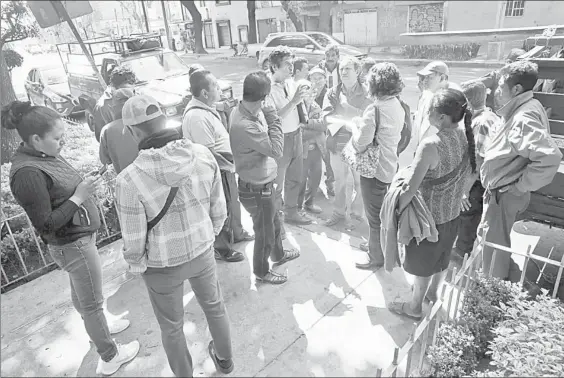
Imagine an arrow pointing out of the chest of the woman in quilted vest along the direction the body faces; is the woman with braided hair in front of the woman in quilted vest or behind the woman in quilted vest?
in front

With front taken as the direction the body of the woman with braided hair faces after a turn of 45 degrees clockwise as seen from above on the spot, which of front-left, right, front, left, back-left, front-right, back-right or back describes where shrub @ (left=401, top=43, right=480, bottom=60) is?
front

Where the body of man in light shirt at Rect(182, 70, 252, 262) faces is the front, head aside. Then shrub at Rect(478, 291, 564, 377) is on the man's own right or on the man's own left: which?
on the man's own right

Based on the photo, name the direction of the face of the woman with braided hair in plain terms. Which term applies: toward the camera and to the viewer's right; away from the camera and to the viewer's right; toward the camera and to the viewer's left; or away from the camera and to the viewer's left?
away from the camera and to the viewer's left

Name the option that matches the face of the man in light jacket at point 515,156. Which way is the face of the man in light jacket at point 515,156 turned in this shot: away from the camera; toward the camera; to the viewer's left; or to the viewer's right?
to the viewer's left

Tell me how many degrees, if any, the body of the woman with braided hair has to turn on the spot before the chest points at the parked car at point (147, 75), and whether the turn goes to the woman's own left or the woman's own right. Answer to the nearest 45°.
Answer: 0° — they already face it

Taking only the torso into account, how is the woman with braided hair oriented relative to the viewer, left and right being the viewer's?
facing away from the viewer and to the left of the viewer

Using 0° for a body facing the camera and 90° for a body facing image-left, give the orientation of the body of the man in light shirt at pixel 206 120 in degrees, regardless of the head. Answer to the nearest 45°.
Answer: approximately 270°

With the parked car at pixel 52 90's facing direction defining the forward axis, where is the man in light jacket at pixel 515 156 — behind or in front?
in front

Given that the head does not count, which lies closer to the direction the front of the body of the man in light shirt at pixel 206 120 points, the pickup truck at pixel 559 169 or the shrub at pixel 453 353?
the pickup truck

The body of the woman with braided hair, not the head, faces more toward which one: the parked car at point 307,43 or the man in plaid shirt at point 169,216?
the parked car

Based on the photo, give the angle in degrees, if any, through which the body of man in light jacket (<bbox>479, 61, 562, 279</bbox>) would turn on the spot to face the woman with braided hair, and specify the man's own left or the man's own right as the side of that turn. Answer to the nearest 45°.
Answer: approximately 45° to the man's own left

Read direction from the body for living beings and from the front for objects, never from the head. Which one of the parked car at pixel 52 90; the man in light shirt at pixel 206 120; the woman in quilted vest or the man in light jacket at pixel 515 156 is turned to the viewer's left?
the man in light jacket at pixel 515 156

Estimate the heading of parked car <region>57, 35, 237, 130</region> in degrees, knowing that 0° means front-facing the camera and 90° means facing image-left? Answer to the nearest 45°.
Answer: approximately 315°
